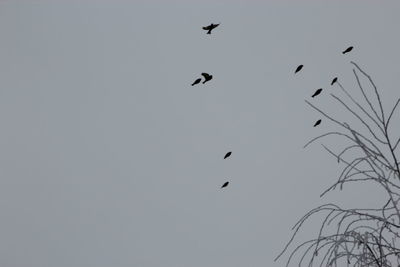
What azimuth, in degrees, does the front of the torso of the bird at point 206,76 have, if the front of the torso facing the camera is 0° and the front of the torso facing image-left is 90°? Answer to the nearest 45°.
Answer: approximately 270°
